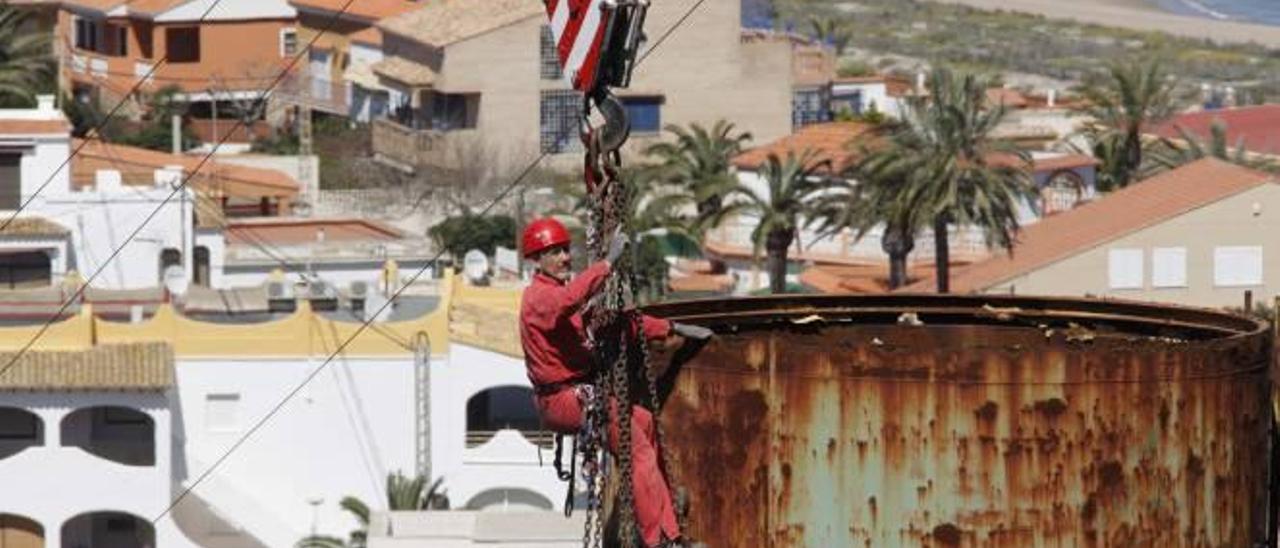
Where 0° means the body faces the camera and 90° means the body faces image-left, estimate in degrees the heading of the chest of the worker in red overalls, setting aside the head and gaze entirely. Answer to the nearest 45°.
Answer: approximately 270°

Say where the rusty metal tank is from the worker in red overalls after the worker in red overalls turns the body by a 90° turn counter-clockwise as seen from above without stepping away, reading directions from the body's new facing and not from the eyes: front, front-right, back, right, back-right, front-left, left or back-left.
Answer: right
